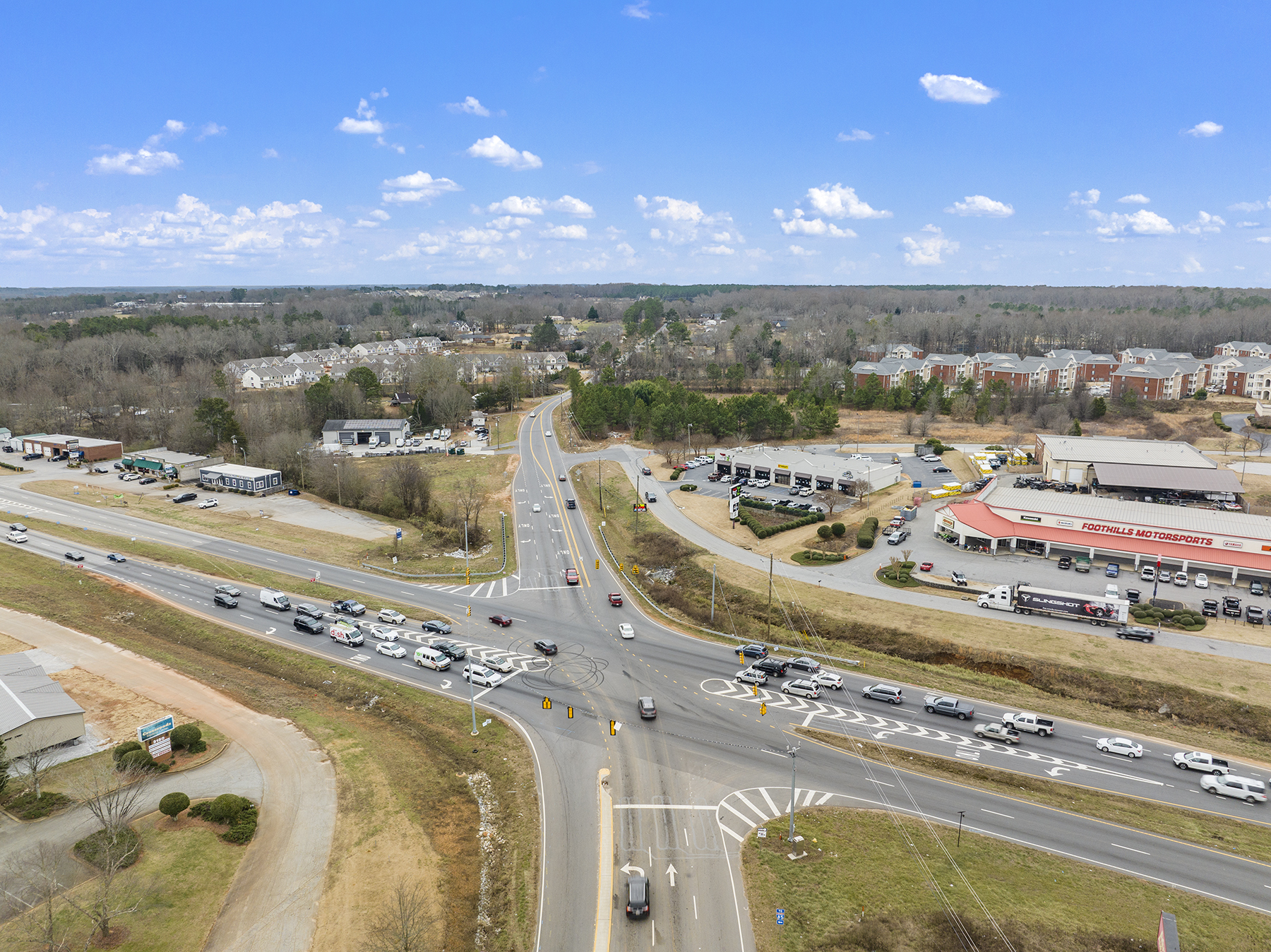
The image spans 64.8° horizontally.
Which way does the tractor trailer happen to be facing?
to the viewer's left

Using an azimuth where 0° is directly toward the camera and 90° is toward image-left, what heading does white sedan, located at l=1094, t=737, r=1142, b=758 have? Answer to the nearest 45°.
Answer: approximately 90°

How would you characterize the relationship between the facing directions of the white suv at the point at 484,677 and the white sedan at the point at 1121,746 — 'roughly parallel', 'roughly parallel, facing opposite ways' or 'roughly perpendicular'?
roughly parallel, facing opposite ways

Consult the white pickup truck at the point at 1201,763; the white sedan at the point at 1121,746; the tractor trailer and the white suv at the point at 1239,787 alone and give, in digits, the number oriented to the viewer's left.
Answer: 4

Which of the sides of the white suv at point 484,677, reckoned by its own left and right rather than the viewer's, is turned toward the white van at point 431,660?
back

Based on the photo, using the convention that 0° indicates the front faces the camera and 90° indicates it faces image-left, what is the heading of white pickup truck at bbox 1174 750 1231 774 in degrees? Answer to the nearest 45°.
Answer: approximately 90°

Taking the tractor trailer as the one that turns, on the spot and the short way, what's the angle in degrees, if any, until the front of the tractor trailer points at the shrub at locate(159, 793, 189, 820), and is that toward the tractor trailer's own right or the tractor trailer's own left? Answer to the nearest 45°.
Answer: approximately 45° to the tractor trailer's own left

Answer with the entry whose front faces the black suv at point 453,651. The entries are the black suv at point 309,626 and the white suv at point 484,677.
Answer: the black suv at point 309,626

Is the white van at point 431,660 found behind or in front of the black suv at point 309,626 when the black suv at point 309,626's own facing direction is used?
in front

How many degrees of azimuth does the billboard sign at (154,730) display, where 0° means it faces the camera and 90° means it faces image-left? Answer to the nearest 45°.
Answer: approximately 315°

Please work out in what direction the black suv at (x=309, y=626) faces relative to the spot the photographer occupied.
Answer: facing the viewer and to the right of the viewer

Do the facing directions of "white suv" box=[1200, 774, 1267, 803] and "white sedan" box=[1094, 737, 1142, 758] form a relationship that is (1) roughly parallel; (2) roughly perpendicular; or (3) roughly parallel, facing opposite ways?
roughly parallel

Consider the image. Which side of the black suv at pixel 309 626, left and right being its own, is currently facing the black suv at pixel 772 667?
front
